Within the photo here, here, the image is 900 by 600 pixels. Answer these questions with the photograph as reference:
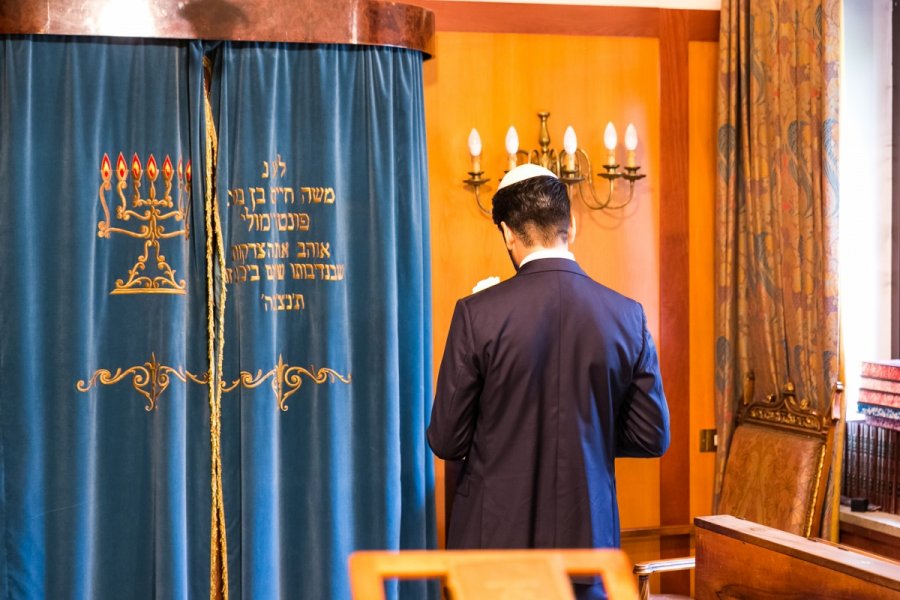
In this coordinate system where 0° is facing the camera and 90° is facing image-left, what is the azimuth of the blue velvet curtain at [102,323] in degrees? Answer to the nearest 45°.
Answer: approximately 0°

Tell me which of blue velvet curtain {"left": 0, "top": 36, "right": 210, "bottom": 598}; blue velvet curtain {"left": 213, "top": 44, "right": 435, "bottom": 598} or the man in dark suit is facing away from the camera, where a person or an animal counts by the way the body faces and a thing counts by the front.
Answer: the man in dark suit

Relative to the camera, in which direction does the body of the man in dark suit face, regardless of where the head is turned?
away from the camera

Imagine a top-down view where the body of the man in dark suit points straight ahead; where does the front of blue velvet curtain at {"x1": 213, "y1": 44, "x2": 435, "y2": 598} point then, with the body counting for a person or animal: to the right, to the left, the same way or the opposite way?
the opposite way

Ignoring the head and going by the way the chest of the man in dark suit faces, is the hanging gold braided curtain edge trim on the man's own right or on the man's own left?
on the man's own left

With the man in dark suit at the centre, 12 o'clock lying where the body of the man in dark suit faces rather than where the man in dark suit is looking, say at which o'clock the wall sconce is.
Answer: The wall sconce is roughly at 12 o'clock from the man in dark suit.

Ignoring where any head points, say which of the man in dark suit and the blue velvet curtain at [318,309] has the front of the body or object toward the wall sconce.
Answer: the man in dark suit

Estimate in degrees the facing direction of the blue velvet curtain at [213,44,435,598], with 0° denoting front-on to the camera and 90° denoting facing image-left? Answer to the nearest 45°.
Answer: approximately 0°

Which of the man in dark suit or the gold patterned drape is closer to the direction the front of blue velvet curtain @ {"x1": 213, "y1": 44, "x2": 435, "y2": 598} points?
the man in dark suit

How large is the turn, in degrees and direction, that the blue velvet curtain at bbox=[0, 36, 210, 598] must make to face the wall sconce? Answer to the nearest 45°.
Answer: approximately 90° to its left

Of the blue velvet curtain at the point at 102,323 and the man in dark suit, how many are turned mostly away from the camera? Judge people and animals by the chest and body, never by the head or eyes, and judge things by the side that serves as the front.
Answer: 1
